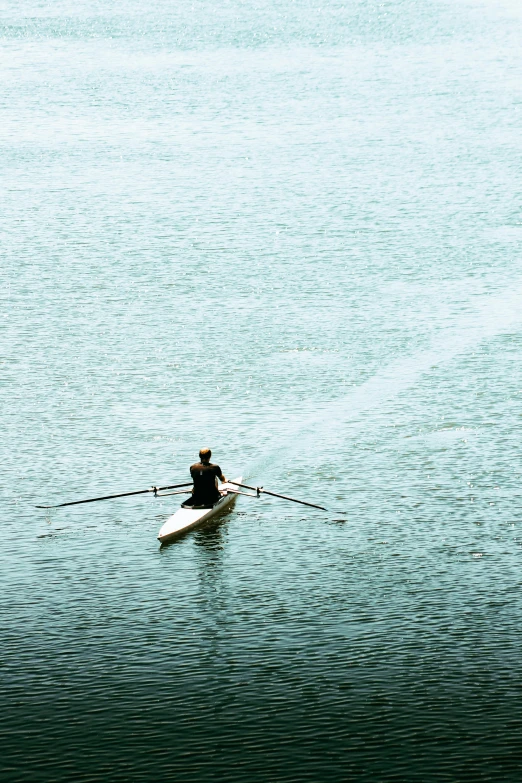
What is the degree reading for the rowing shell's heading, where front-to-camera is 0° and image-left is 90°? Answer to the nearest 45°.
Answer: approximately 45°
